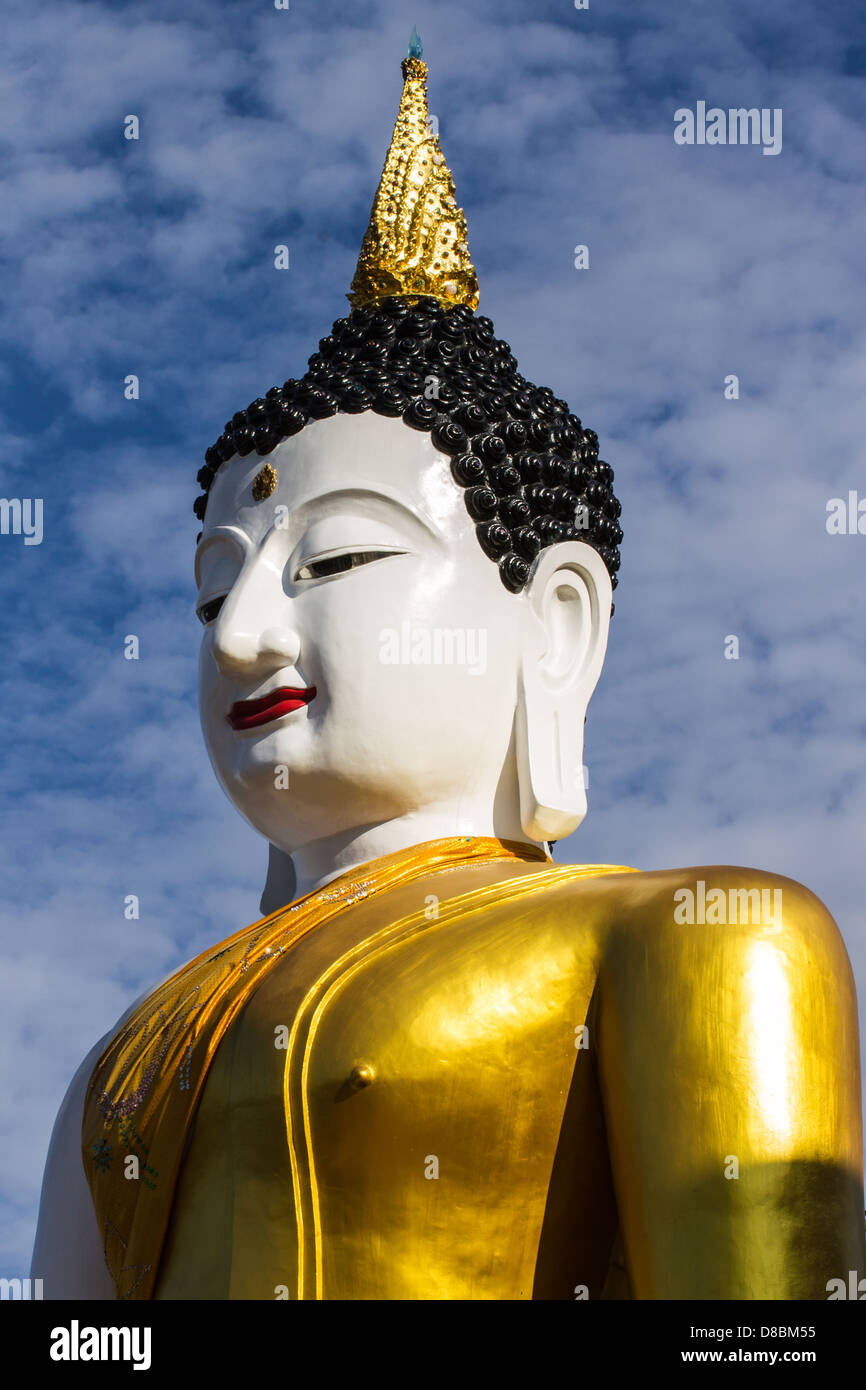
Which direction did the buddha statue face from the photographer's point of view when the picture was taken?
facing the viewer and to the left of the viewer
